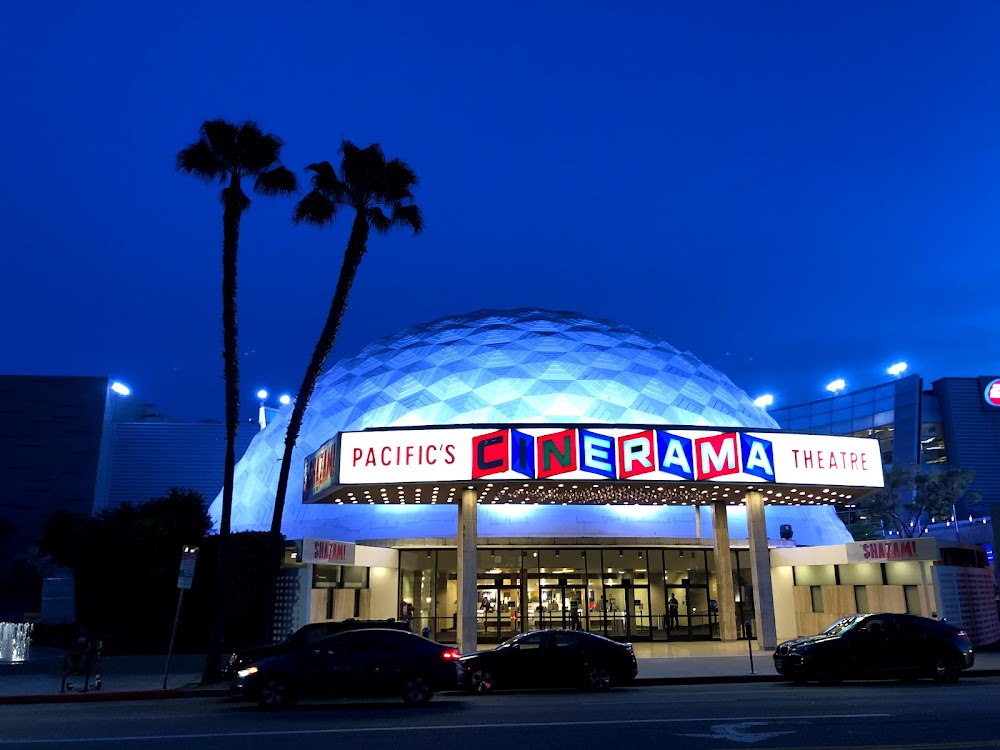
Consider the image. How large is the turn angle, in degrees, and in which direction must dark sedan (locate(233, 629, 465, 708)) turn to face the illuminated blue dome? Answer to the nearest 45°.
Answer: approximately 90° to its right

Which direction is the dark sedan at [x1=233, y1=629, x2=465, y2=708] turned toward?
to the viewer's left

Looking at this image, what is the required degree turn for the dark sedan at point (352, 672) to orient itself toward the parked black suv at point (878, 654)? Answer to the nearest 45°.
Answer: approximately 180°

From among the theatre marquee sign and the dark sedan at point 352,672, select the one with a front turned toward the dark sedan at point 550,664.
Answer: the theatre marquee sign

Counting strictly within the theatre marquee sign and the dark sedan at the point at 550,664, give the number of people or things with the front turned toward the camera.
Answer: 1

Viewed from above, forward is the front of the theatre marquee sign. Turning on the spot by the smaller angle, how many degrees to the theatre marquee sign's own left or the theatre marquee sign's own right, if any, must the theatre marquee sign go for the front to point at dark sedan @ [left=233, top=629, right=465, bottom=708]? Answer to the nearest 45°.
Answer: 0° — it already faces it
